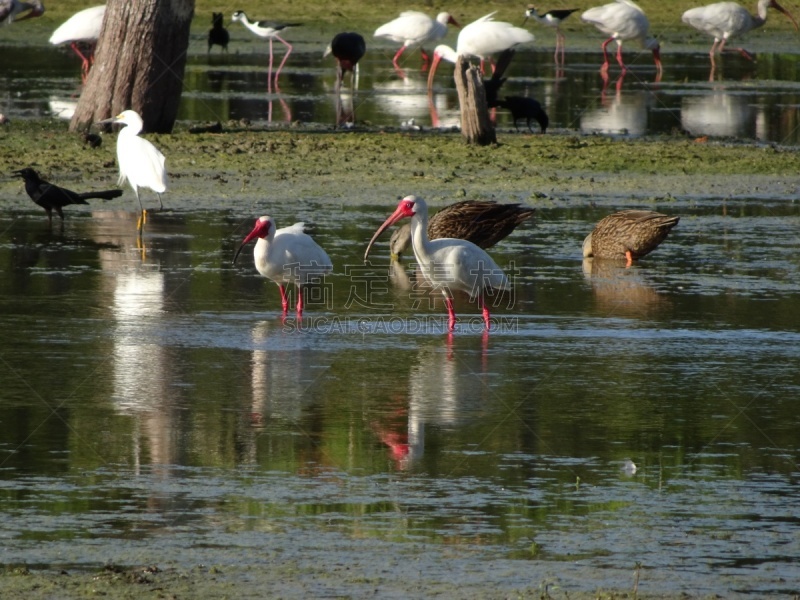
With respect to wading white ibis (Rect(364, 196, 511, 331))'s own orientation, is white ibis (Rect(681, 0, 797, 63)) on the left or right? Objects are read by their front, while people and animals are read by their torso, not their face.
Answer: on its right

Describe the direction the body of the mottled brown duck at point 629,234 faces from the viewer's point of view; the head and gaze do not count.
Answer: to the viewer's left

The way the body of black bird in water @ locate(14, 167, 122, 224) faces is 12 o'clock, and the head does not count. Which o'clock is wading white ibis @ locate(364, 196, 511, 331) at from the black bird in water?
The wading white ibis is roughly at 8 o'clock from the black bird in water.

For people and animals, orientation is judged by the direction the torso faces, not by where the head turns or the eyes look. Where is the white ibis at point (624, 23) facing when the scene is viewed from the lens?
facing to the right of the viewer

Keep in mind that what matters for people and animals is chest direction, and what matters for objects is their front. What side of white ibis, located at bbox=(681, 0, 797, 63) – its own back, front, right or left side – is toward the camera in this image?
right

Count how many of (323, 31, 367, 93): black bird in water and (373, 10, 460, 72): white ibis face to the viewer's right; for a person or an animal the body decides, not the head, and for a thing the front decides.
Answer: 1

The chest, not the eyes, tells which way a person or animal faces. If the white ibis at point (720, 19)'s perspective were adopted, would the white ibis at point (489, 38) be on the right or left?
on its right

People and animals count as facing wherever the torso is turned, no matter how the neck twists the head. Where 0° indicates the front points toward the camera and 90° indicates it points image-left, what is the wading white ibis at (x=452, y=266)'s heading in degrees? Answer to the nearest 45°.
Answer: approximately 90°

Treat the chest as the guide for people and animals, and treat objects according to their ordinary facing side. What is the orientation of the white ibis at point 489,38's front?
to the viewer's left

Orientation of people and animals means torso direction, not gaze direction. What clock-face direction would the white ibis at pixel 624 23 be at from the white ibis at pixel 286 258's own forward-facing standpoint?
the white ibis at pixel 624 23 is roughly at 5 o'clock from the white ibis at pixel 286 258.

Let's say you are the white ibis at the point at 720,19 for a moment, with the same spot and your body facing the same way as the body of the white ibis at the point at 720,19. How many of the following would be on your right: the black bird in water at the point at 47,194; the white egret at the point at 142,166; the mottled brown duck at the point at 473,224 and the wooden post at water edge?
4

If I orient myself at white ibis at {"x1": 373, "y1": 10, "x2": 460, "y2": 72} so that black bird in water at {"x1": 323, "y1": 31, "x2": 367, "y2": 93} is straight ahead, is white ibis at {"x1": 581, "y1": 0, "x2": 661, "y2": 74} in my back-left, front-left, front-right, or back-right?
back-left

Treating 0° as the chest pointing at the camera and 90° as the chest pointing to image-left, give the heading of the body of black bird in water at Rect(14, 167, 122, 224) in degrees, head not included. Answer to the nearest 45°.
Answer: approximately 90°

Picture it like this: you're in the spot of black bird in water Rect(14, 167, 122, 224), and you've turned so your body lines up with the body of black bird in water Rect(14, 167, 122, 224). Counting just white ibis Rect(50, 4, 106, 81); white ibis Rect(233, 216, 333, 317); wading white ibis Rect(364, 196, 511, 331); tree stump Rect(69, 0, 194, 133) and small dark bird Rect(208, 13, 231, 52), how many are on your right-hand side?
3

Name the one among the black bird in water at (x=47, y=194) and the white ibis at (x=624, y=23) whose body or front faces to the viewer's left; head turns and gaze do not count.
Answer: the black bird in water

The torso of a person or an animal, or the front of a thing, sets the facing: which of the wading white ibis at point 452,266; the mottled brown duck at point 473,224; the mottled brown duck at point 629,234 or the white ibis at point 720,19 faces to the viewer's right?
the white ibis

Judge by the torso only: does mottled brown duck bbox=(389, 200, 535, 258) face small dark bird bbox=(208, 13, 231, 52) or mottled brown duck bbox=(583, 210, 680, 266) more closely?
the small dark bird
